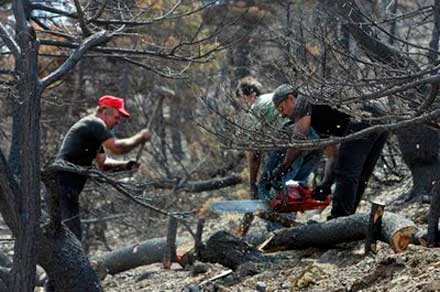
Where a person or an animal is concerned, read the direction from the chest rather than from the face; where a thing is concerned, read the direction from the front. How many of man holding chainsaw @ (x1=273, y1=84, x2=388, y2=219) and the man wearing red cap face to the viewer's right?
1

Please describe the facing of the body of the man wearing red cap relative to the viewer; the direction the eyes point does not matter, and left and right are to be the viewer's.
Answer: facing to the right of the viewer

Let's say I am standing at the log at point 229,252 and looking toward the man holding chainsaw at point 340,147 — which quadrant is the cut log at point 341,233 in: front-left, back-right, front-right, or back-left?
front-right

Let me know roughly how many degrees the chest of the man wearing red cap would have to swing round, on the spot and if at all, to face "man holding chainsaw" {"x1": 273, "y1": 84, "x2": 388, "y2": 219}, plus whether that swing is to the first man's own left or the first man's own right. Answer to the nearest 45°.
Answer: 0° — they already face them

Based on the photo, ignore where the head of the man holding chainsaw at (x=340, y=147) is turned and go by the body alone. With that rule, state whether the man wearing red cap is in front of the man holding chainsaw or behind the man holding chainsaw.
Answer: in front

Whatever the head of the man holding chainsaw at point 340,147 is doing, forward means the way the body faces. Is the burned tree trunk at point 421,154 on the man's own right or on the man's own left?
on the man's own right

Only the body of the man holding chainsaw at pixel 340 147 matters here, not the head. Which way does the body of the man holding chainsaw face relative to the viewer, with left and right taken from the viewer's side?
facing to the left of the viewer

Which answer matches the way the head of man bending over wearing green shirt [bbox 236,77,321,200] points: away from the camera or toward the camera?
toward the camera

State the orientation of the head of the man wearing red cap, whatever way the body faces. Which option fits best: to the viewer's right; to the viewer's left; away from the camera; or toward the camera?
to the viewer's right

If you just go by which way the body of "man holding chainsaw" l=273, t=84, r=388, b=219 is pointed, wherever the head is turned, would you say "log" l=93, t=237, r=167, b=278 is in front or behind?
in front
